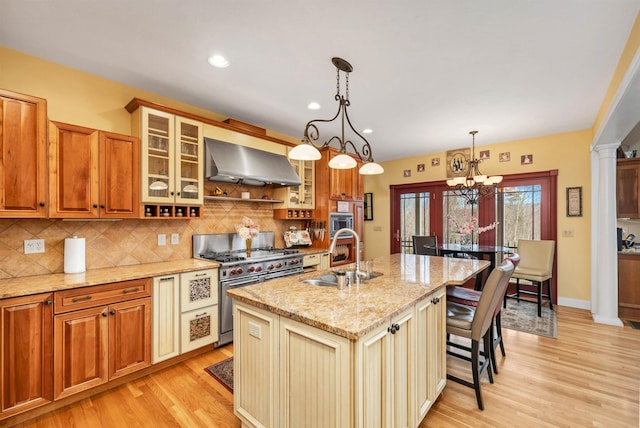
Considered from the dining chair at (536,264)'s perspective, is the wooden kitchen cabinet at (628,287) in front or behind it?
behind

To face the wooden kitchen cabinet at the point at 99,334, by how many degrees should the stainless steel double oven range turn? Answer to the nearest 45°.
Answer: approximately 90° to its right

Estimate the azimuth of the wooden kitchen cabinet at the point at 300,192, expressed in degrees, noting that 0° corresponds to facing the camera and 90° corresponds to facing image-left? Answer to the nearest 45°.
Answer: approximately 315°

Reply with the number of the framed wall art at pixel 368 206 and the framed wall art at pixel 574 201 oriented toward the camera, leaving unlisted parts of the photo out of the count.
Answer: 2

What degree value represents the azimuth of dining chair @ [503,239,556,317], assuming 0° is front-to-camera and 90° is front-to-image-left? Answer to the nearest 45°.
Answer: approximately 45°
